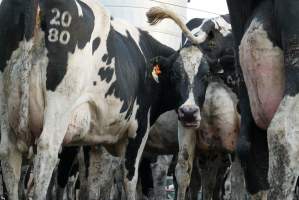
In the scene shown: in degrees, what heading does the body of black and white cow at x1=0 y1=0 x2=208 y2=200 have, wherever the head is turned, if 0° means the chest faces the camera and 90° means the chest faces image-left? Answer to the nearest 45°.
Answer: approximately 225°

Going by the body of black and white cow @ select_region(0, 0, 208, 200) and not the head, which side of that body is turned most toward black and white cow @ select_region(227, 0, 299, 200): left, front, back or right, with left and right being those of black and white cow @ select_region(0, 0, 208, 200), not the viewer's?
right

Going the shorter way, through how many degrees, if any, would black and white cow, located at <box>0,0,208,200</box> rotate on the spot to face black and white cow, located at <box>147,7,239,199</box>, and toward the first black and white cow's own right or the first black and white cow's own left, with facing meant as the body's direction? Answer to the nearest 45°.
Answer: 0° — it already faces it
